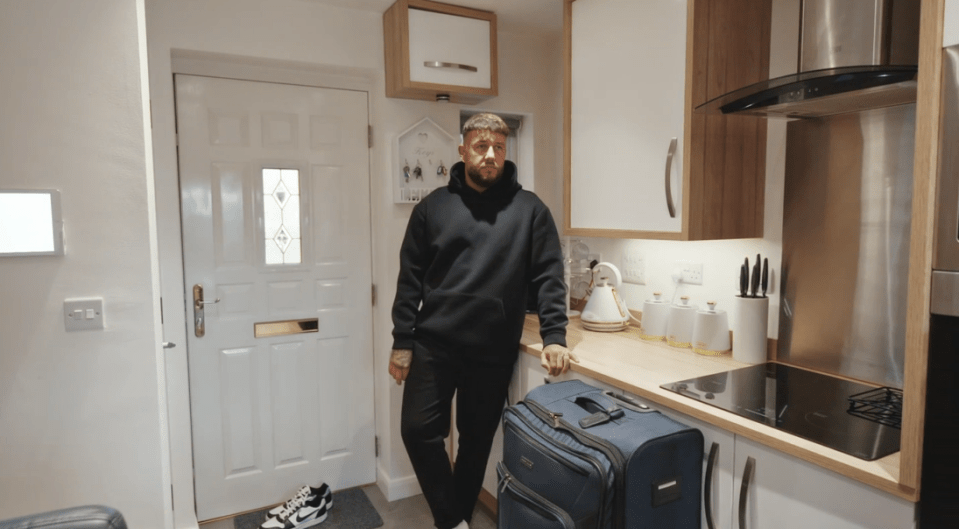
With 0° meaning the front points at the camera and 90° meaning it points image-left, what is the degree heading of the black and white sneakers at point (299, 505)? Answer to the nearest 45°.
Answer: approximately 45°

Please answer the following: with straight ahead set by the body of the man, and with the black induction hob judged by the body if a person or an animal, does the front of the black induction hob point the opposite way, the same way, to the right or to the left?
to the right

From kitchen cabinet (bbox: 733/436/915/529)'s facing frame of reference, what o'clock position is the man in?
The man is roughly at 2 o'clock from the kitchen cabinet.

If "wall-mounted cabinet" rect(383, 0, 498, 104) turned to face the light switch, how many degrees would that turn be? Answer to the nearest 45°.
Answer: approximately 90° to its right

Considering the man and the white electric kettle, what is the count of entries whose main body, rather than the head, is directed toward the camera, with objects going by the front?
1

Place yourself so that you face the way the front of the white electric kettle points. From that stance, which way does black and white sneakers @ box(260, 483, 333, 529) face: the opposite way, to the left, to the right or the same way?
to the left

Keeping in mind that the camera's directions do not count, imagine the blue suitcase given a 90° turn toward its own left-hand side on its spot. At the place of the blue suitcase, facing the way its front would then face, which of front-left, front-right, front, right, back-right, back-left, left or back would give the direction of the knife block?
left
